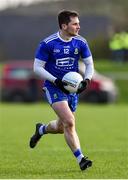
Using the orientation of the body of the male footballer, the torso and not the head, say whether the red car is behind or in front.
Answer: behind

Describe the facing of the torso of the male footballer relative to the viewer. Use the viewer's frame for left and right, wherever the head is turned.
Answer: facing the viewer and to the right of the viewer
